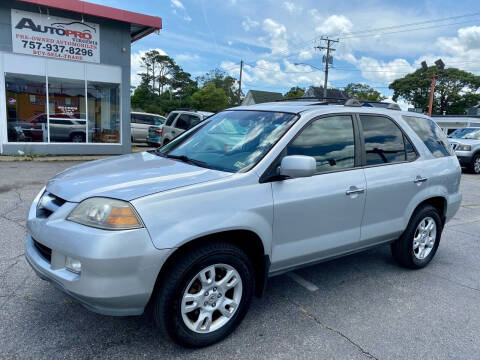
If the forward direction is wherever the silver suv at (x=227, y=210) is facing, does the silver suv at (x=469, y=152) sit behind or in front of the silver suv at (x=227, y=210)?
behind

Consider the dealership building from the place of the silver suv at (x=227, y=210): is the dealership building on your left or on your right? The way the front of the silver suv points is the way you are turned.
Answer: on your right

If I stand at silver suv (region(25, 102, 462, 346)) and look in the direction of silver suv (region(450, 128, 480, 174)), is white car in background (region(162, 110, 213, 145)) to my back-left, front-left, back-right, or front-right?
front-left

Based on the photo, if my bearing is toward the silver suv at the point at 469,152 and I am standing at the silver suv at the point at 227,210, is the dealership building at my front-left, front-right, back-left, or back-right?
front-left

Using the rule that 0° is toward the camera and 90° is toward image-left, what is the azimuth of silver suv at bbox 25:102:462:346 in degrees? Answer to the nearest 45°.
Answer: approximately 45°

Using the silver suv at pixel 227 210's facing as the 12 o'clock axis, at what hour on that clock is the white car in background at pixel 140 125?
The white car in background is roughly at 4 o'clock from the silver suv.

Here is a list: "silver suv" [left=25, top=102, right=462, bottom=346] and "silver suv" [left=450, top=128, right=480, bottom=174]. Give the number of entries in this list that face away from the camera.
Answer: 0

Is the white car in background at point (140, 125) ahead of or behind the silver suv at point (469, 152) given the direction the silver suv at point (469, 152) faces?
ahead

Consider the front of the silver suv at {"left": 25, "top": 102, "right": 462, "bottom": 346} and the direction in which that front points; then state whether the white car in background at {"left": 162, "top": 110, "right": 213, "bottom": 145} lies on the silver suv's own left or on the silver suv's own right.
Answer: on the silver suv's own right

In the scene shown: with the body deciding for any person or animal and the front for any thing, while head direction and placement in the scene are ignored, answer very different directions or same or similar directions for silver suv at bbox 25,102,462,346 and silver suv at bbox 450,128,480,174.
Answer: same or similar directions
